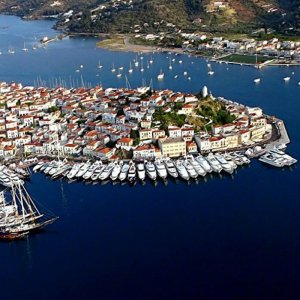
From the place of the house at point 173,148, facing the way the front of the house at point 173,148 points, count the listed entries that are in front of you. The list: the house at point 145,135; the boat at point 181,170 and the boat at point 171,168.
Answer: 2

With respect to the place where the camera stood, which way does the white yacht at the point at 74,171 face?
facing the viewer and to the left of the viewer

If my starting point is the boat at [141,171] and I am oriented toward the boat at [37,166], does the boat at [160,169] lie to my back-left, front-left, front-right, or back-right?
back-right

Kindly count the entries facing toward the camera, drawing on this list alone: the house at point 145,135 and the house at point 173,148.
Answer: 2

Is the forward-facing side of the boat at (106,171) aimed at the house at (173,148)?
no

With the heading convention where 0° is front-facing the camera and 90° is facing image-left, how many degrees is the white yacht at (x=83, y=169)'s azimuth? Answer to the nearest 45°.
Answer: approximately 45°

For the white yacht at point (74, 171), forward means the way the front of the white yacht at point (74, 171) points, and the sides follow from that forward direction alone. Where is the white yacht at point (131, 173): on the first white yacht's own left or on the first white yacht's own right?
on the first white yacht's own left

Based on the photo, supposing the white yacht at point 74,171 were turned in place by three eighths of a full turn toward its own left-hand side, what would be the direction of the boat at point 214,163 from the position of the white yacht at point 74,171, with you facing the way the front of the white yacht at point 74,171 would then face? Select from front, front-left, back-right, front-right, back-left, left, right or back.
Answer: front

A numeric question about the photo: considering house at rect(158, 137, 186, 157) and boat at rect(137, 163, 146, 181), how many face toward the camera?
2

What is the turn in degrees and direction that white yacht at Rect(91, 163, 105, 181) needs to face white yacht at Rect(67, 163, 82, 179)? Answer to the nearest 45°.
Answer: approximately 45° to its right

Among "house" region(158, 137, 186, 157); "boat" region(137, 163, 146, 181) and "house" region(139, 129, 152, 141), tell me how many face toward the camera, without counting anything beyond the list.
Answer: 3

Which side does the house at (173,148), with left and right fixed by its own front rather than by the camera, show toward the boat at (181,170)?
front

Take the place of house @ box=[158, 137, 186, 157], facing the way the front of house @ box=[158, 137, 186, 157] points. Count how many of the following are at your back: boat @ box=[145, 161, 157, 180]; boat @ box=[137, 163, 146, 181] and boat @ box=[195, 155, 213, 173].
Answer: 0

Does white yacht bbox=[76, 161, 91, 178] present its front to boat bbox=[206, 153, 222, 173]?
no

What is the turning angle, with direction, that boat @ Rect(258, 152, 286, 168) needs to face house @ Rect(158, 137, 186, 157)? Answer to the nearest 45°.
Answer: approximately 135° to its right

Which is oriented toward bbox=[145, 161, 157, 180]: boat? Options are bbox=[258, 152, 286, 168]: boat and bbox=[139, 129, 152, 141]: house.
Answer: the house

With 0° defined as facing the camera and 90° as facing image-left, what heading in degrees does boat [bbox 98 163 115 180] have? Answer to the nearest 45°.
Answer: approximately 45°

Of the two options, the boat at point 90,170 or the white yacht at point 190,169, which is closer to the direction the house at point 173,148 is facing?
the white yacht

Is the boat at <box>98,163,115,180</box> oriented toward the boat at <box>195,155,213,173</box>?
no

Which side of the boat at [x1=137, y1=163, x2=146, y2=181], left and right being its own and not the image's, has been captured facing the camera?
front

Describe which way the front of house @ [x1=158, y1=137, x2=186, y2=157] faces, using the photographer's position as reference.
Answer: facing the viewer

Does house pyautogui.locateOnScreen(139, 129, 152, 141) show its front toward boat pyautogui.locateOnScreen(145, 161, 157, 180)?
yes

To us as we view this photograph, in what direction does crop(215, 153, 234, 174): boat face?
facing the viewer and to the right of the viewer
